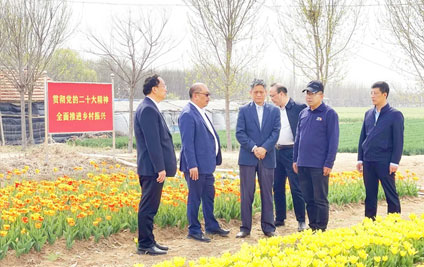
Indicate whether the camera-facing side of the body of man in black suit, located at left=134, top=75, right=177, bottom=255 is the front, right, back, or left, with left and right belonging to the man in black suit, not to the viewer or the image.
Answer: right

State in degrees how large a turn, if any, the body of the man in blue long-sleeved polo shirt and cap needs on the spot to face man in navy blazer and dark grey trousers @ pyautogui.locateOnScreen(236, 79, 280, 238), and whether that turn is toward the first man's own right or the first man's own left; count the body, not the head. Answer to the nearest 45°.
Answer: approximately 45° to the first man's own right

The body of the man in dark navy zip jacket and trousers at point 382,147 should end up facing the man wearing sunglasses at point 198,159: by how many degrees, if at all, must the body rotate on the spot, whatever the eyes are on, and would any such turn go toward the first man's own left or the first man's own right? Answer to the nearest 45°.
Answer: approximately 45° to the first man's own right

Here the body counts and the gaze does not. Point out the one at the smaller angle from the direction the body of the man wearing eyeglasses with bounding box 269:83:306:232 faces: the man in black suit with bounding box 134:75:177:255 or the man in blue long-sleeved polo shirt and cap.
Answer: the man in black suit

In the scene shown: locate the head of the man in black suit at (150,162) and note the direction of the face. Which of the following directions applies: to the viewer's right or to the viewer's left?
to the viewer's right

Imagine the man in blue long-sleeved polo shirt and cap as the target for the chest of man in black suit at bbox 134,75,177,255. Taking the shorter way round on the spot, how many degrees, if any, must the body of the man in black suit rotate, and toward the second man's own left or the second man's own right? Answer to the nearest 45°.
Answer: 0° — they already face them

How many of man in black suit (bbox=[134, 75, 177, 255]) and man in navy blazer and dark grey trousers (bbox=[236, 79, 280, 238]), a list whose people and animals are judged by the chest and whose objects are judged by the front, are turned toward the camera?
1

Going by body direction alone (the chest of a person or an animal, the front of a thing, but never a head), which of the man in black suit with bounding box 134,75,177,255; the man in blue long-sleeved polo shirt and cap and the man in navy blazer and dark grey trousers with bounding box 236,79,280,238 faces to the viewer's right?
the man in black suit

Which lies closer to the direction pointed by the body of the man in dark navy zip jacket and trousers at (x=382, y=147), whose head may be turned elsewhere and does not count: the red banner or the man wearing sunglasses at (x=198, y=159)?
the man wearing sunglasses

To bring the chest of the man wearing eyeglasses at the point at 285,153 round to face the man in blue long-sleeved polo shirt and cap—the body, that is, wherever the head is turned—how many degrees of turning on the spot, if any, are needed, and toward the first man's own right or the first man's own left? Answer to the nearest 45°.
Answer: approximately 90° to the first man's own left
